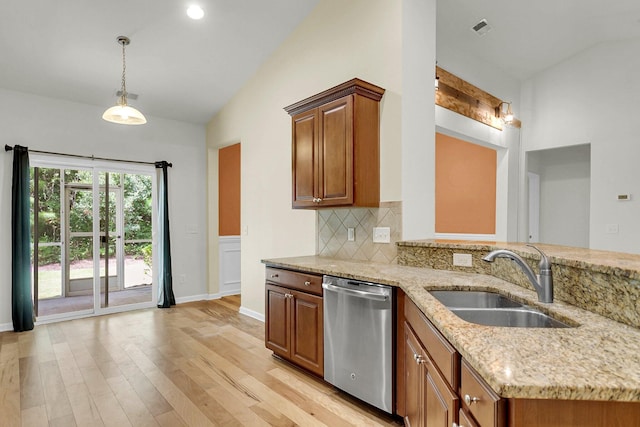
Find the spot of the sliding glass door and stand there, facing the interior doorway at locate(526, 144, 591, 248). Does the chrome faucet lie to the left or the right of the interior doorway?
right

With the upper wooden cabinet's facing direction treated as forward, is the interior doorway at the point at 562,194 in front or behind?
behind

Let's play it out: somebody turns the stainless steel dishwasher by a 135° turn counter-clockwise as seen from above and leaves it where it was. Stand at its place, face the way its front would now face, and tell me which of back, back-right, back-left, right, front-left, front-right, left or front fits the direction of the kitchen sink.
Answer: front-right

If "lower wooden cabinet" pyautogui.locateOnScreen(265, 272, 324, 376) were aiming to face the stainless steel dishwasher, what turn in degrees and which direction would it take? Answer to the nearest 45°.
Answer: approximately 90° to its left

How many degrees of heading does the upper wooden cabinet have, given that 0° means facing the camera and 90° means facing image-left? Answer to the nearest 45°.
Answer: approximately 45°
